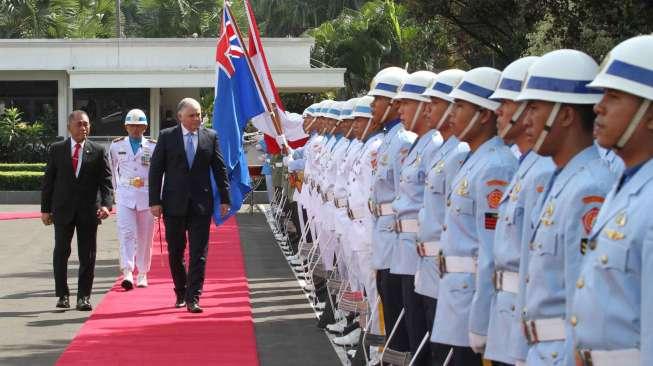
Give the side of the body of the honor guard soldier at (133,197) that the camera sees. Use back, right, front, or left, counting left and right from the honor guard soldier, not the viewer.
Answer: front

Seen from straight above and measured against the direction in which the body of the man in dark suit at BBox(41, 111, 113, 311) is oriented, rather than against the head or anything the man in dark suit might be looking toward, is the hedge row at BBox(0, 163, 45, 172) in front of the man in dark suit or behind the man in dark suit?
behind

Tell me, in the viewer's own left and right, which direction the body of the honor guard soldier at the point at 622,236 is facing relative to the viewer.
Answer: facing the viewer and to the left of the viewer

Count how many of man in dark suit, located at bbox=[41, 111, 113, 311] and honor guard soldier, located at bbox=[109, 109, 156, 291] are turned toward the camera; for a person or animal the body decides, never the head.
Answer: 2

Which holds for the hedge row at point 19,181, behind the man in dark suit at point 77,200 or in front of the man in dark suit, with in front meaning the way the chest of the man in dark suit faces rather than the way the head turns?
behind

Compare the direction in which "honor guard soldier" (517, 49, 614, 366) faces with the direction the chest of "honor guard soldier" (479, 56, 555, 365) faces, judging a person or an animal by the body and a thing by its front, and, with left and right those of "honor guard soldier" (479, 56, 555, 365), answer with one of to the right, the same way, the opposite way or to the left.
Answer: the same way

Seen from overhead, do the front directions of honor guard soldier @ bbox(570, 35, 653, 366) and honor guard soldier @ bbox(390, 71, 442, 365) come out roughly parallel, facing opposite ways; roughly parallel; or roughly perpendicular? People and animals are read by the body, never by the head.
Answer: roughly parallel

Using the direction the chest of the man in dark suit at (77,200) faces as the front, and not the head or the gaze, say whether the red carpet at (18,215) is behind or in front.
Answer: behind

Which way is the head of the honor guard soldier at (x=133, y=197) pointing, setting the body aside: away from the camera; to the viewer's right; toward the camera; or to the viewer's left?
toward the camera

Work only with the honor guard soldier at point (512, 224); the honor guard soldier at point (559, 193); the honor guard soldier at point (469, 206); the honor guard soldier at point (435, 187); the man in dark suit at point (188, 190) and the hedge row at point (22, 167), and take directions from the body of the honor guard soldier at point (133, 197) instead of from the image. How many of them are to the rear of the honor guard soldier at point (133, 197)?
1

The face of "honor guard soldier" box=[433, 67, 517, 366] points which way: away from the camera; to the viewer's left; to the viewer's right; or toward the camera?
to the viewer's left

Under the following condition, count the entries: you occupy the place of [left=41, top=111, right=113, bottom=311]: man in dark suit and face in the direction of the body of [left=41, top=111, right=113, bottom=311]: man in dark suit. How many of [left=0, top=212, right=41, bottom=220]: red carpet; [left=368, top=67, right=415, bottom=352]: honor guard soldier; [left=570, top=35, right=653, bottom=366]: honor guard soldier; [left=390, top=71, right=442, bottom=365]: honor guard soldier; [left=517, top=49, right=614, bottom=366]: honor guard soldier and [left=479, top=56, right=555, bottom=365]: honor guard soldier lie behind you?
1
